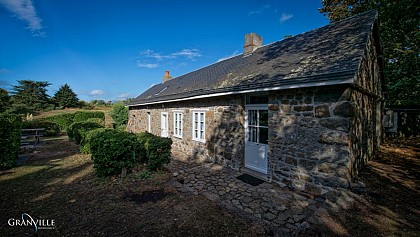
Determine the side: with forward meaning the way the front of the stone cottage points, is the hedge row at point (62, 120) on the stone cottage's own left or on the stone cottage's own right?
on the stone cottage's own right

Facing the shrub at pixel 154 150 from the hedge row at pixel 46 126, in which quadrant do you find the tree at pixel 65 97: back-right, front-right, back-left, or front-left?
back-left

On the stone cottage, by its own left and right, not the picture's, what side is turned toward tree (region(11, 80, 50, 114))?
right

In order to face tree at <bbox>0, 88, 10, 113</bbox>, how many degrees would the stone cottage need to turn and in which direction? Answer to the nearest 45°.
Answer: approximately 45° to its right

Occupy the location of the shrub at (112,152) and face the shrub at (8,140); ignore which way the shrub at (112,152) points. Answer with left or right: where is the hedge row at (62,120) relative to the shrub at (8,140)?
right

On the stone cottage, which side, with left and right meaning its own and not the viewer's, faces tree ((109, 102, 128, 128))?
right

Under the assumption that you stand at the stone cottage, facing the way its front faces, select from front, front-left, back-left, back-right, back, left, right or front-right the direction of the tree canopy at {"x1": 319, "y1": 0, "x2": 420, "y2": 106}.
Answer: back

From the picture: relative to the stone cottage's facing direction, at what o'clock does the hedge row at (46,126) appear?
The hedge row is roughly at 2 o'clock from the stone cottage.

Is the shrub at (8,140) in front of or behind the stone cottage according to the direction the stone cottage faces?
in front

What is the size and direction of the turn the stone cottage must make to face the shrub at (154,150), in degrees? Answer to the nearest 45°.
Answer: approximately 45° to its right

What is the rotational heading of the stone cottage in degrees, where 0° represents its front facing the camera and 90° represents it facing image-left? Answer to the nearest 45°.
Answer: approximately 45°
